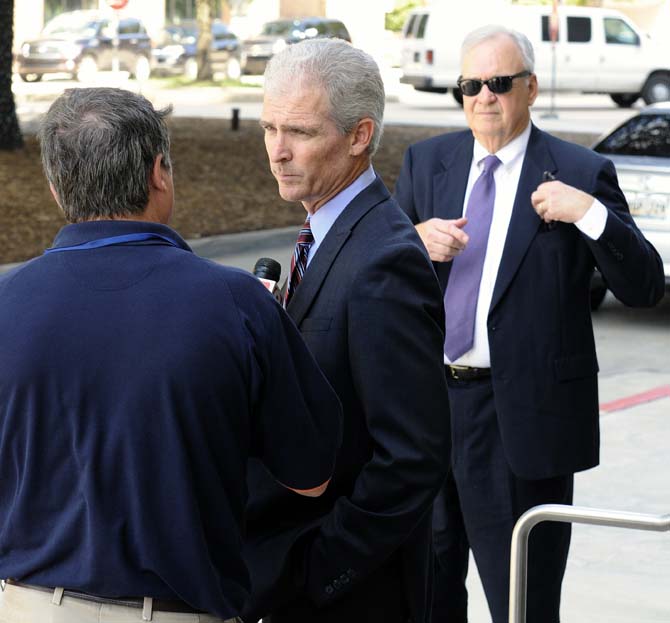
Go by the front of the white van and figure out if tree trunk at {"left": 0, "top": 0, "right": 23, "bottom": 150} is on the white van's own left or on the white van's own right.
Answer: on the white van's own right

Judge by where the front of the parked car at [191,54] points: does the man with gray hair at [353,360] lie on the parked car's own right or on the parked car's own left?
on the parked car's own left

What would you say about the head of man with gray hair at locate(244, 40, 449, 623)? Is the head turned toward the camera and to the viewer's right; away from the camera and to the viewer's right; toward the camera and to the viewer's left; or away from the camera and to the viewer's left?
toward the camera and to the viewer's left

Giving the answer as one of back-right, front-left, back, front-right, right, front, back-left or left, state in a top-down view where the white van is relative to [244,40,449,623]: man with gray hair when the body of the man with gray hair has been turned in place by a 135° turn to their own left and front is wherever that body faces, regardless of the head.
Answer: left

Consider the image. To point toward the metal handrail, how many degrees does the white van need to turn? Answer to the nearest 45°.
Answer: approximately 90° to its right

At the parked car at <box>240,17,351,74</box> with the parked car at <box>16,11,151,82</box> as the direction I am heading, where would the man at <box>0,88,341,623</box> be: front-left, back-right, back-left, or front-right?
front-left

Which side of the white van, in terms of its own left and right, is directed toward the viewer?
right

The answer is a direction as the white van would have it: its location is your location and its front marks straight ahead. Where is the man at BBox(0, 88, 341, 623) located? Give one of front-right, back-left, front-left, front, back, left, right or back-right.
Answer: right

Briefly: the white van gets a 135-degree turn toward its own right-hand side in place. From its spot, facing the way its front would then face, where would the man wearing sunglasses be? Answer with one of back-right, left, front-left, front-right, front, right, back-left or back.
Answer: front-left

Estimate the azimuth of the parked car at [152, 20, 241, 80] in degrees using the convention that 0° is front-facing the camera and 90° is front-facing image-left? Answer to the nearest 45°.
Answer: approximately 45°

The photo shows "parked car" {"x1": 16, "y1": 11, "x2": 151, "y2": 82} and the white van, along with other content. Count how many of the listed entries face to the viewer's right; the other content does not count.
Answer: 1

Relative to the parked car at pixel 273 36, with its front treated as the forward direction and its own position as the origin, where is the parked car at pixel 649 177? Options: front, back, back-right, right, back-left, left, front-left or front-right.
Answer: front-left

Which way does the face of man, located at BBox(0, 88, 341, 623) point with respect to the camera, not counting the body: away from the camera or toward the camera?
away from the camera

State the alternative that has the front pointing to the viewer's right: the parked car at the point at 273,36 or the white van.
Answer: the white van

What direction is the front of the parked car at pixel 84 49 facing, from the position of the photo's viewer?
facing the viewer and to the left of the viewer
